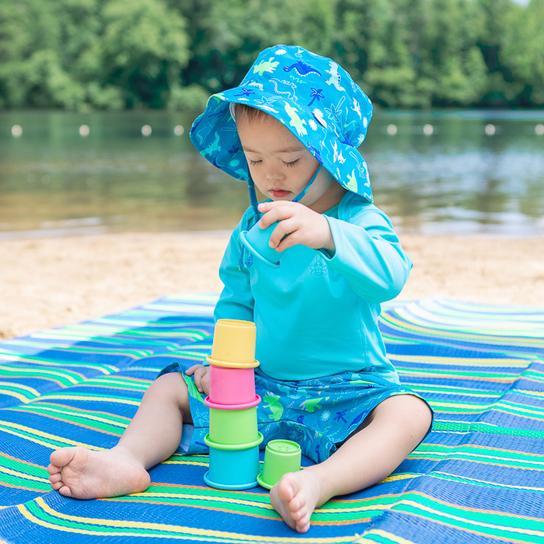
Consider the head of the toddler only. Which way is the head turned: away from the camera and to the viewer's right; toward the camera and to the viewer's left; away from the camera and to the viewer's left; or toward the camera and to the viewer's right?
toward the camera and to the viewer's left

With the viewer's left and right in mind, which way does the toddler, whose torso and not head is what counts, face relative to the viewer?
facing the viewer and to the left of the viewer

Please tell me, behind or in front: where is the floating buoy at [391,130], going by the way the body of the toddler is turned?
behind
